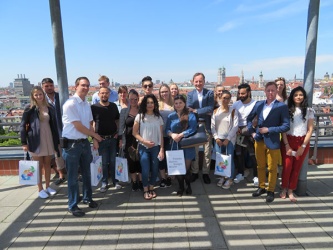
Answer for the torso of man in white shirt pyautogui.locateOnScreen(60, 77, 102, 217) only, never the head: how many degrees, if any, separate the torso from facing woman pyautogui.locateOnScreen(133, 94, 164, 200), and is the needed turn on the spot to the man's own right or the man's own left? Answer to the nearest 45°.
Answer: approximately 45° to the man's own left

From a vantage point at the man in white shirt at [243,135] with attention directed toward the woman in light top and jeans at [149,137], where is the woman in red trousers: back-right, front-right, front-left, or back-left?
back-left

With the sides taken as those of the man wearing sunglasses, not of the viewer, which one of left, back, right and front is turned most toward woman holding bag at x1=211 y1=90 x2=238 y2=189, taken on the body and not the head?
left

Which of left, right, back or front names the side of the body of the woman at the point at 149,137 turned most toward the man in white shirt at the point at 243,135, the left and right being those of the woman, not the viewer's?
left
